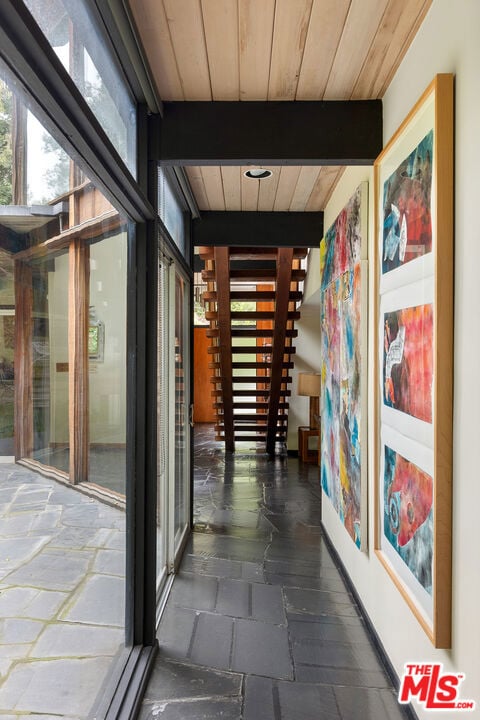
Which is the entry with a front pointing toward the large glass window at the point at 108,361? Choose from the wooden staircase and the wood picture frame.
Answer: the wood picture frame

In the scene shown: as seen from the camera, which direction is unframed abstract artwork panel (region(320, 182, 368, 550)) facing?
to the viewer's left

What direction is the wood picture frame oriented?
to the viewer's left

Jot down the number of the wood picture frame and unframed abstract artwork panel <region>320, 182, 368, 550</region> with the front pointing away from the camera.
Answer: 0

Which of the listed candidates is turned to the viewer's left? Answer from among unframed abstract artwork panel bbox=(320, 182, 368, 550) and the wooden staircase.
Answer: the unframed abstract artwork panel

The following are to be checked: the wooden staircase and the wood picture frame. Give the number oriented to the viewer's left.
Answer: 1

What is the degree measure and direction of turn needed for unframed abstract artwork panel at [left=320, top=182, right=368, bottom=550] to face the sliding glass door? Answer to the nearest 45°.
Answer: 0° — it already faces it

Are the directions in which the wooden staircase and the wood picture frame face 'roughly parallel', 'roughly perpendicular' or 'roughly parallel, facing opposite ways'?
roughly perpendicular

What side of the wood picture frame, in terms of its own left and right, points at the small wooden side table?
right
